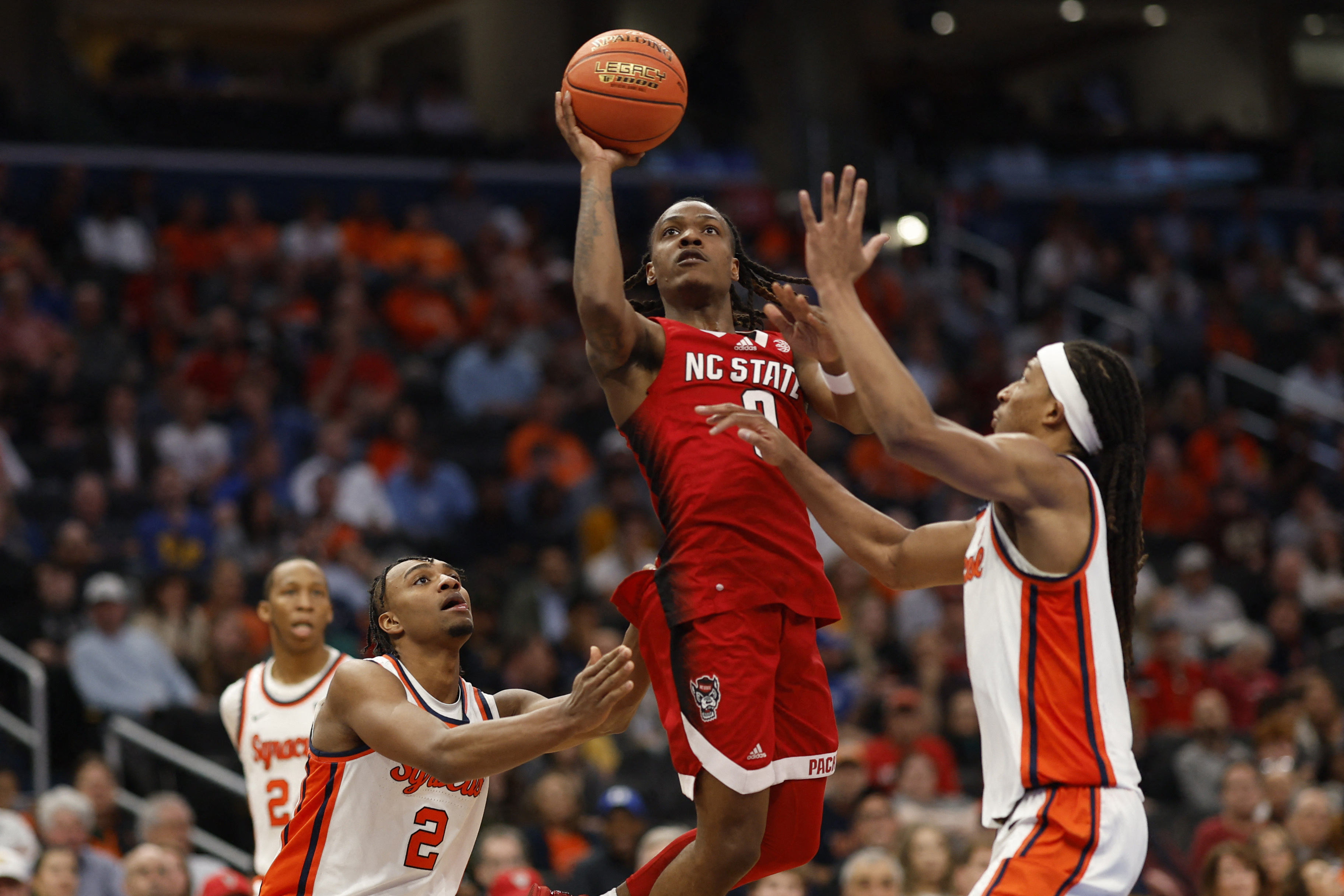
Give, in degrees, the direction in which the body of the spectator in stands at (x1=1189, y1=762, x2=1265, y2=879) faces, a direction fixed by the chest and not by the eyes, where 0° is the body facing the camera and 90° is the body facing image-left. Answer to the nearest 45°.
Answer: approximately 0°

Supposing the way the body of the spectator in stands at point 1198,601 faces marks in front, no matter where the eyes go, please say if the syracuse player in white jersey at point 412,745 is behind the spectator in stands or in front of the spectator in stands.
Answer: in front

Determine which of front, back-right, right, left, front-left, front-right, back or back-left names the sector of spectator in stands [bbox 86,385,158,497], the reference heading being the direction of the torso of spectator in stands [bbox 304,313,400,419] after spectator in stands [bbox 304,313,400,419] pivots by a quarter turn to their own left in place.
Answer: back-right

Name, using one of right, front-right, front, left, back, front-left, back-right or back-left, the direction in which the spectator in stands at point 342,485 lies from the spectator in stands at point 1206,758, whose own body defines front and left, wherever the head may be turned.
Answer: right

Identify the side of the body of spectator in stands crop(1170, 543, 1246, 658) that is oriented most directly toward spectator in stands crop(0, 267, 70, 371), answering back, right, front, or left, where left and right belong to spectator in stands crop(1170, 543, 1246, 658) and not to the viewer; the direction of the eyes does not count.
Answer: right

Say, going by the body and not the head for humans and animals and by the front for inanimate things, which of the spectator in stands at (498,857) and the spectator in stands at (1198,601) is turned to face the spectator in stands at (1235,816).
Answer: the spectator in stands at (1198,601)

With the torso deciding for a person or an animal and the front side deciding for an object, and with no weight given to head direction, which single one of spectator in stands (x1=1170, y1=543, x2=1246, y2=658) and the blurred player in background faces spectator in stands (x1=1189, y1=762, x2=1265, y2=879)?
spectator in stands (x1=1170, y1=543, x2=1246, y2=658)

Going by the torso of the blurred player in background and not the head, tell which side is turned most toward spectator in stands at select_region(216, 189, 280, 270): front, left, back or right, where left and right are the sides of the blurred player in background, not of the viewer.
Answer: back

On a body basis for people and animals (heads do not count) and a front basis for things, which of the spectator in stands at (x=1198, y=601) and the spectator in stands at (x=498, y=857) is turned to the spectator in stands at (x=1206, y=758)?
the spectator in stands at (x=1198, y=601)
